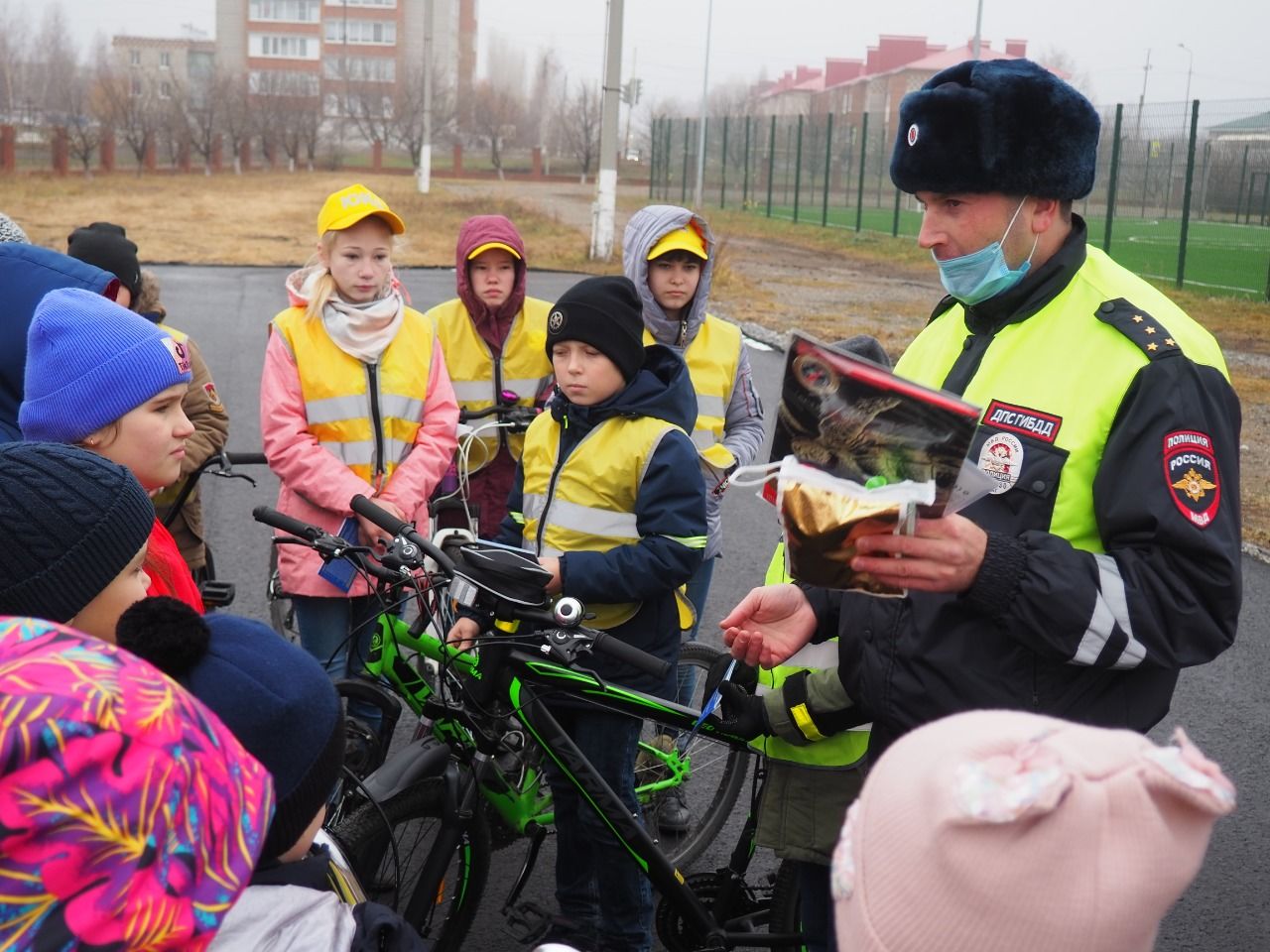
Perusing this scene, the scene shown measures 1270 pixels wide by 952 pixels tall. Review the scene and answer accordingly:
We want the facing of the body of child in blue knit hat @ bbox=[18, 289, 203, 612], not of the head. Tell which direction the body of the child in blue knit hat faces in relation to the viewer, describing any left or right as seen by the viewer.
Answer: facing to the right of the viewer

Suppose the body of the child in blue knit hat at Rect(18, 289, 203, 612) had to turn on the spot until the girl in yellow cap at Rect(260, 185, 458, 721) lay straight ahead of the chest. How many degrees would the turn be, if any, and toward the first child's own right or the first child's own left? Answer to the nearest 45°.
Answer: approximately 45° to the first child's own left

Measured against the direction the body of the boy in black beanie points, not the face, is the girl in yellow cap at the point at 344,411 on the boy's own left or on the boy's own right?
on the boy's own right

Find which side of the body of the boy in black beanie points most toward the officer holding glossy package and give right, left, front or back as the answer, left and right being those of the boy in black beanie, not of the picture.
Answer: left

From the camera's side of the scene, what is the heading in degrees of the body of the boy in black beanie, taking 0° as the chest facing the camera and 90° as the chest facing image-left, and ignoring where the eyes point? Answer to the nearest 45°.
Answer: approximately 45°

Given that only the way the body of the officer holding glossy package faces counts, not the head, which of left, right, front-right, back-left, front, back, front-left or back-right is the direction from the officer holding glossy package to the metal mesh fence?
back-right
